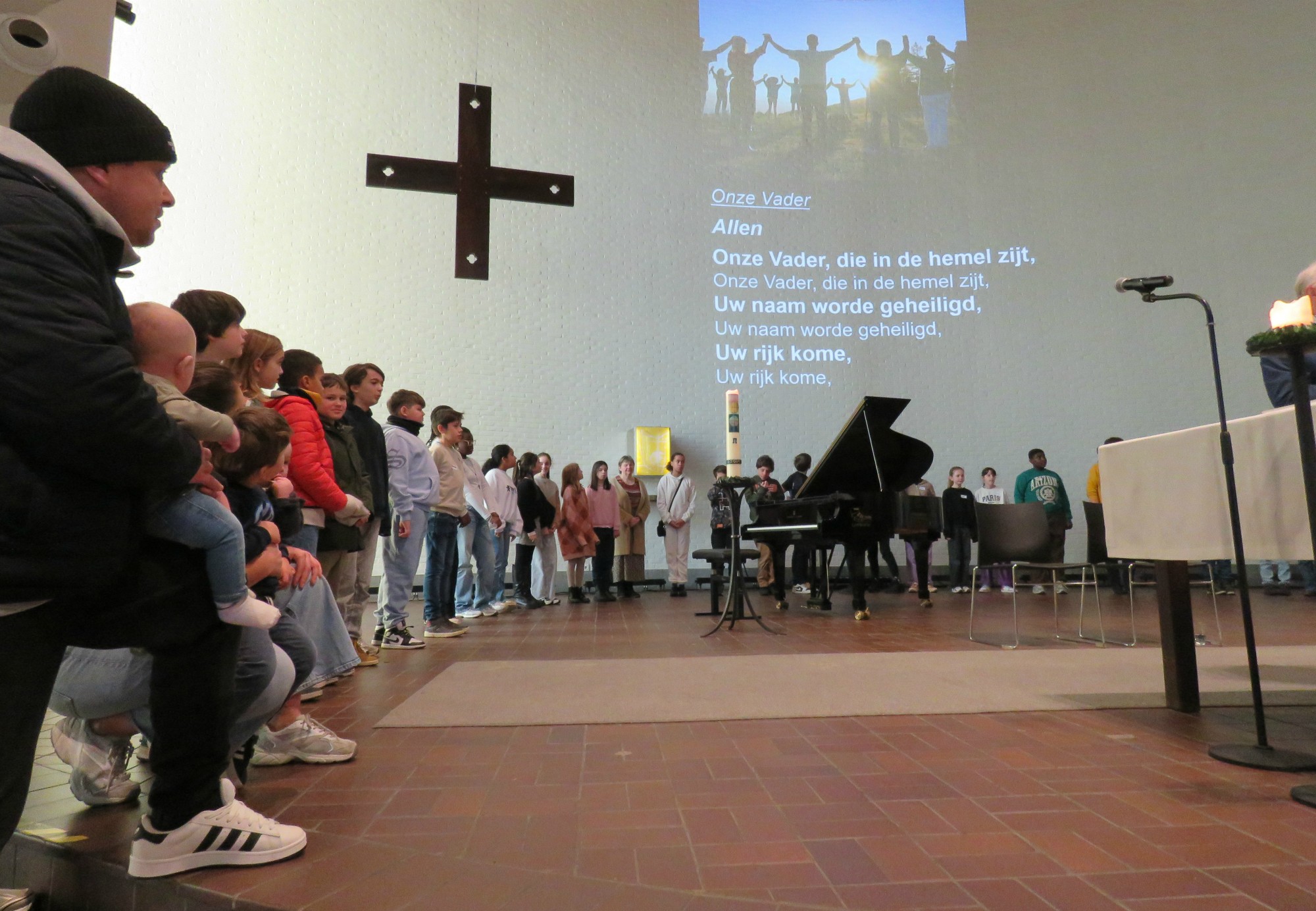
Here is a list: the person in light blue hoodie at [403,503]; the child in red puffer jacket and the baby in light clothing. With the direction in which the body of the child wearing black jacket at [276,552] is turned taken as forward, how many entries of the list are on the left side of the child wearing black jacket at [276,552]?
2

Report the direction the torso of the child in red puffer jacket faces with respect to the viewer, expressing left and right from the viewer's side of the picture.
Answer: facing to the right of the viewer

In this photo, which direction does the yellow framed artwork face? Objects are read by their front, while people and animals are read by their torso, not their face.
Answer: toward the camera

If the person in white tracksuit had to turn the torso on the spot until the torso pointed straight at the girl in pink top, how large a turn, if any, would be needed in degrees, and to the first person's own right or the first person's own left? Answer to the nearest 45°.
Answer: approximately 45° to the first person's own right

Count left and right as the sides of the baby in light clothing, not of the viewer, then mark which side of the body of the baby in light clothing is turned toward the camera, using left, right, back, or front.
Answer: right

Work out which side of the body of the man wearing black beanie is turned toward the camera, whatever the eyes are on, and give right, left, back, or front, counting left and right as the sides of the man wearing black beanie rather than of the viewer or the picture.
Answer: right

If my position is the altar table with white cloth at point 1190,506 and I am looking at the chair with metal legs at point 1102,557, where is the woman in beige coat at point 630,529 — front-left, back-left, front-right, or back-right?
front-left

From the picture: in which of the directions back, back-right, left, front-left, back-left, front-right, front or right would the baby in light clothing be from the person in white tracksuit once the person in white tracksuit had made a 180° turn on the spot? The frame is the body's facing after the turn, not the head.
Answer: back

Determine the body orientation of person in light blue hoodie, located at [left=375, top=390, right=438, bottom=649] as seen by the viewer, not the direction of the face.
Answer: to the viewer's right

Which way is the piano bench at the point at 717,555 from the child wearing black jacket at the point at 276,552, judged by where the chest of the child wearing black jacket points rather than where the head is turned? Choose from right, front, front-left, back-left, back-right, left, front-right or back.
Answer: front-left

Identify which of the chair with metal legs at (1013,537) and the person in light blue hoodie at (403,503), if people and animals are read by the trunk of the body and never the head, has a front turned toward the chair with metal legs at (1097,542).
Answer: the person in light blue hoodie

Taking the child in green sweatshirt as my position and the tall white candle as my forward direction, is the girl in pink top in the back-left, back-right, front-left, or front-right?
front-right

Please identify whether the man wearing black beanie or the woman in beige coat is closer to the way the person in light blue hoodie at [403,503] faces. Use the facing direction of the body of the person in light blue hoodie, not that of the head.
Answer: the woman in beige coat
